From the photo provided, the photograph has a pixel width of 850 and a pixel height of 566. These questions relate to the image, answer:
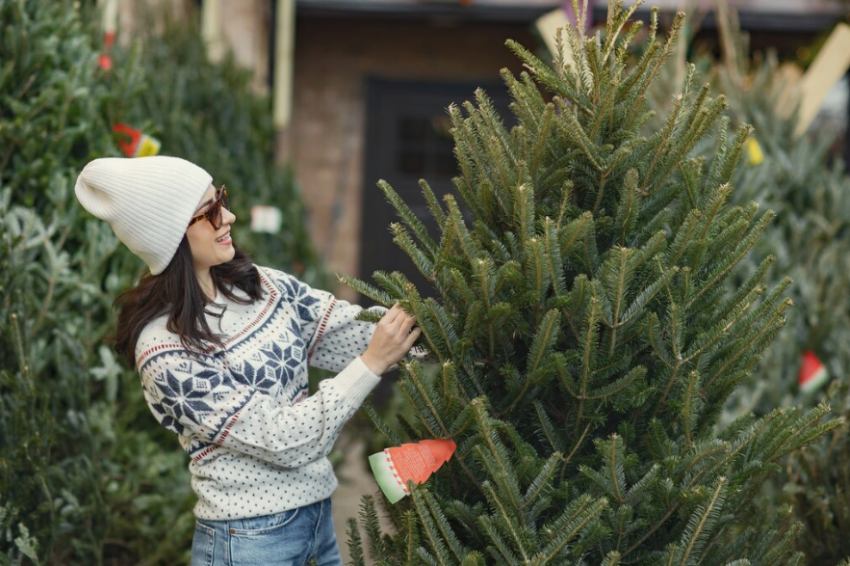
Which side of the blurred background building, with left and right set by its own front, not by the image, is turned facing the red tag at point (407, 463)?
front

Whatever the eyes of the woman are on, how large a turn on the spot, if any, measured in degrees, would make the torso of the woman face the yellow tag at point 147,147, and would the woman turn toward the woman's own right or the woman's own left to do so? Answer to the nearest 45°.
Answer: approximately 135° to the woman's own left

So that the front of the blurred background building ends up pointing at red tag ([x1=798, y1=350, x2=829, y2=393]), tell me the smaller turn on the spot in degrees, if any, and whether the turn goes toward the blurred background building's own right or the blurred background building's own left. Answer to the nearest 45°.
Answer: approximately 45° to the blurred background building's own left

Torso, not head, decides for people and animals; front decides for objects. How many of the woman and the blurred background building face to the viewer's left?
0

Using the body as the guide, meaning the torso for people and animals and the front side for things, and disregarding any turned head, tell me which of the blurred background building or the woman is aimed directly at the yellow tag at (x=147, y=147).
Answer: the blurred background building

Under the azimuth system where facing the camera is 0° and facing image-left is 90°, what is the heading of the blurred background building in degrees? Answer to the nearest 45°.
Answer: approximately 0°

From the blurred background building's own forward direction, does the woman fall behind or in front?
in front

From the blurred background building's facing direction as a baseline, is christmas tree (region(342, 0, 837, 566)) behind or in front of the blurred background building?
in front
